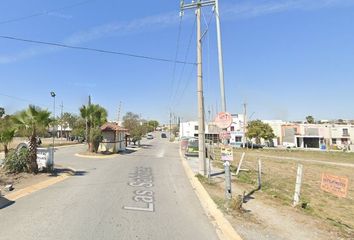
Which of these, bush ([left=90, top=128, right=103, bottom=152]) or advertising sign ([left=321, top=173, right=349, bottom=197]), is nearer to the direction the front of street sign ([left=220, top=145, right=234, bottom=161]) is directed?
the advertising sign

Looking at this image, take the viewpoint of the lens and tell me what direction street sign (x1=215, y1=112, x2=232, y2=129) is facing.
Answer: facing the viewer

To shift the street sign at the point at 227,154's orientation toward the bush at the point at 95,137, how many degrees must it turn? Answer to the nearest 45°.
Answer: approximately 135° to its right

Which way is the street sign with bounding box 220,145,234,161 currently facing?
toward the camera

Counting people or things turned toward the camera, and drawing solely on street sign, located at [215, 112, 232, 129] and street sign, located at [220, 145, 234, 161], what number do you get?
2

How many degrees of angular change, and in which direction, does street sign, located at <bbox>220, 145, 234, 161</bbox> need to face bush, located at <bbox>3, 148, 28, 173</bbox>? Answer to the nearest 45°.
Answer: approximately 90° to its right

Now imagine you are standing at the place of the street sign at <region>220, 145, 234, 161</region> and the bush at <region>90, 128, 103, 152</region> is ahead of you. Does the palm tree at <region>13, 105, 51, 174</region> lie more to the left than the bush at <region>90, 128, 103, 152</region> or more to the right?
left

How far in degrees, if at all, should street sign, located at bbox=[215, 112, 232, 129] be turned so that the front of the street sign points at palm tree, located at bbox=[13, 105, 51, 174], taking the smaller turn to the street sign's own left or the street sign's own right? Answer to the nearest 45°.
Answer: approximately 90° to the street sign's own right

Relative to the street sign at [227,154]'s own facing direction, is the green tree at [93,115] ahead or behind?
behind

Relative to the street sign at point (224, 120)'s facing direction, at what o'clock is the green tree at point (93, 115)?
The green tree is roughly at 5 o'clock from the street sign.

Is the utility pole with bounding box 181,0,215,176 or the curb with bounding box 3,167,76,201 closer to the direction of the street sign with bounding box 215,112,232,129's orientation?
the curb

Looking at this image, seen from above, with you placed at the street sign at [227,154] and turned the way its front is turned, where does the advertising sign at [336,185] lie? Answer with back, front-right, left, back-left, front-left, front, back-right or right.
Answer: left
